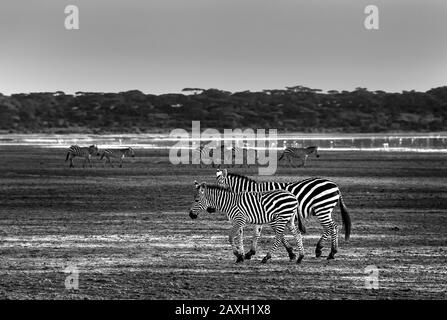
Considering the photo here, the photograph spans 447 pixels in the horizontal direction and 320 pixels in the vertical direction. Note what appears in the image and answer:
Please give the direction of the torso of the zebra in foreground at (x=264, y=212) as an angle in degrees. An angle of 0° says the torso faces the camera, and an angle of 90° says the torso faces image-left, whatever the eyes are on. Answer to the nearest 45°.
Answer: approximately 90°
